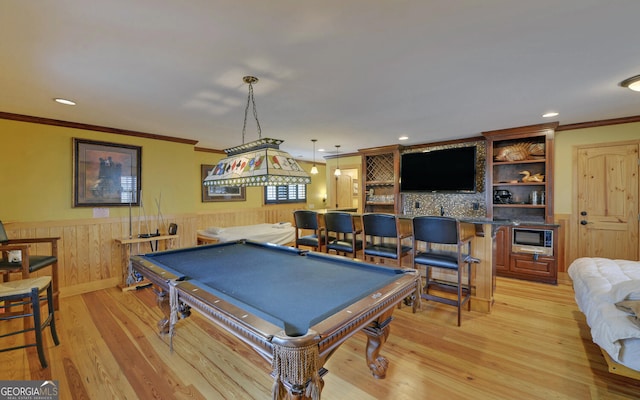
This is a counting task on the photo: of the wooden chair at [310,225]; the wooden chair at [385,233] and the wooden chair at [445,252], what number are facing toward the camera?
0

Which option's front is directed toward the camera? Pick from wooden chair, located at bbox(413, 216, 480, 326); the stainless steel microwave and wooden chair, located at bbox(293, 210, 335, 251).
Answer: the stainless steel microwave

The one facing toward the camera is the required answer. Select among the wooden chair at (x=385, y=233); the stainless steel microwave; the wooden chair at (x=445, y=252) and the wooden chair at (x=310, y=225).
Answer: the stainless steel microwave

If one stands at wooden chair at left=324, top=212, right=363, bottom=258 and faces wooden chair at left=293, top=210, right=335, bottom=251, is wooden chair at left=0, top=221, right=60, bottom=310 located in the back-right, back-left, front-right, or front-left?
front-left

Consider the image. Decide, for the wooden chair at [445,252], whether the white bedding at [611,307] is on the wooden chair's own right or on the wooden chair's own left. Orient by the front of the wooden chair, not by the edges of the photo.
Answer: on the wooden chair's own right

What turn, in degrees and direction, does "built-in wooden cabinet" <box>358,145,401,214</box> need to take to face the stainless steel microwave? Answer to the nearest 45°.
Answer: approximately 90° to its left

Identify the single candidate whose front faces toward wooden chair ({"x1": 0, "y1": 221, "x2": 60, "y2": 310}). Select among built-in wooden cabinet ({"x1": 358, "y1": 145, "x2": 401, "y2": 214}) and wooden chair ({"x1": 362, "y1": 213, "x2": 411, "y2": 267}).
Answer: the built-in wooden cabinet

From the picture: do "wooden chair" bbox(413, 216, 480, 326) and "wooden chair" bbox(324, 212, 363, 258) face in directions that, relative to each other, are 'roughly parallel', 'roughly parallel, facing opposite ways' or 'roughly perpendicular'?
roughly parallel

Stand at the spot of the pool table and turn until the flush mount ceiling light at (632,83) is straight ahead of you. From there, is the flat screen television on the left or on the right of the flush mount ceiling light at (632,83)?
left

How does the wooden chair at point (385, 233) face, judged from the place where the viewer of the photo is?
facing away from the viewer and to the right of the viewer

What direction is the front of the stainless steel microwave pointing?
toward the camera

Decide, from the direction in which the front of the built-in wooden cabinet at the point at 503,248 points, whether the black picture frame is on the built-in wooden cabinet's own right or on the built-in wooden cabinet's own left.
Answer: on the built-in wooden cabinet's own right

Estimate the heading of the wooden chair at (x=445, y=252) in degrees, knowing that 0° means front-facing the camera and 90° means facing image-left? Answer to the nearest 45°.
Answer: approximately 225°

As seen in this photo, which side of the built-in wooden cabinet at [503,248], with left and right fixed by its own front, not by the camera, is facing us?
front

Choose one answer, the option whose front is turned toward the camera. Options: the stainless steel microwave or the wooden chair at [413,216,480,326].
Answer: the stainless steel microwave

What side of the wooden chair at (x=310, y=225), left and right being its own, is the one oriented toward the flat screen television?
front

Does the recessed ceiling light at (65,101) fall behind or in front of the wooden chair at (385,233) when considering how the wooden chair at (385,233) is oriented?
behind
